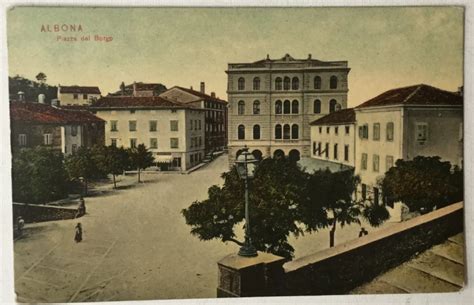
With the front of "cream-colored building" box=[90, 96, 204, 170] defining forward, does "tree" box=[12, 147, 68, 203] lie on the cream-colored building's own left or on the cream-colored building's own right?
on the cream-colored building's own right

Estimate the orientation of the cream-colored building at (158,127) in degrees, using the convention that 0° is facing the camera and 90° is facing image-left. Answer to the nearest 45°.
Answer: approximately 0°

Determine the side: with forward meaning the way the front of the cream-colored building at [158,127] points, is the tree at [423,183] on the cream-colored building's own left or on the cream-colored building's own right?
on the cream-colored building's own left
